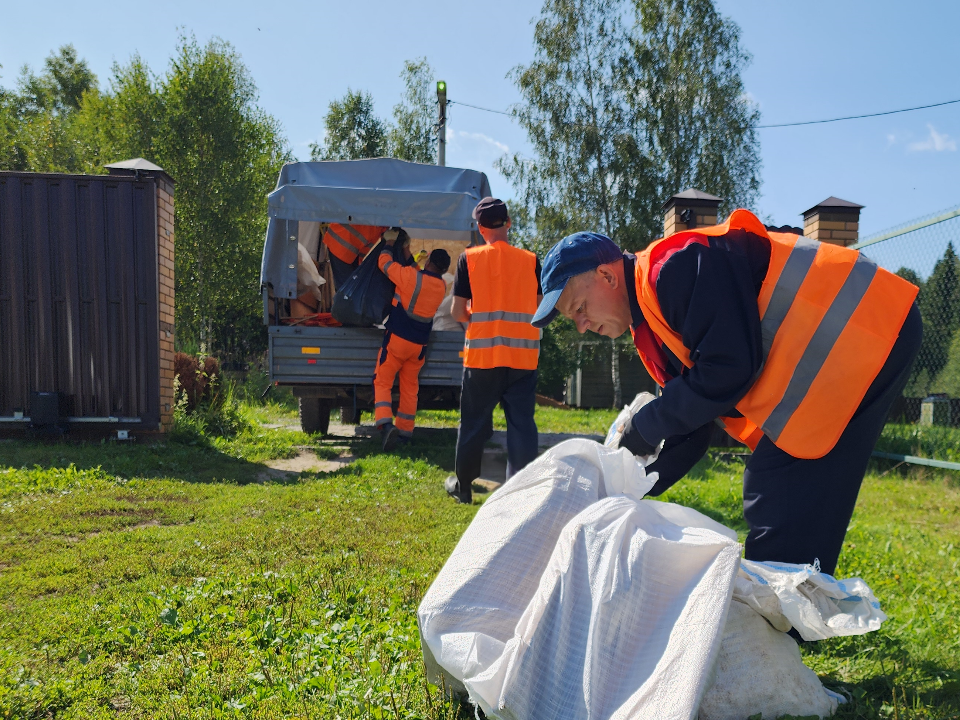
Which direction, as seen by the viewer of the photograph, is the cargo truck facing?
facing away from the viewer

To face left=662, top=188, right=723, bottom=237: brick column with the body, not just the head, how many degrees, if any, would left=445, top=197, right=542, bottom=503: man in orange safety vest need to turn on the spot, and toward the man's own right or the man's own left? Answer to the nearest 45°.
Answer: approximately 45° to the man's own right

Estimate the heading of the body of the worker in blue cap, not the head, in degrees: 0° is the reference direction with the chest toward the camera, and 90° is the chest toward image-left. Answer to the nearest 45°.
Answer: approximately 90°

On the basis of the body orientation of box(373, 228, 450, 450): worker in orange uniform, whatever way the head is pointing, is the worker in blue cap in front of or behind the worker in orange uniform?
behind

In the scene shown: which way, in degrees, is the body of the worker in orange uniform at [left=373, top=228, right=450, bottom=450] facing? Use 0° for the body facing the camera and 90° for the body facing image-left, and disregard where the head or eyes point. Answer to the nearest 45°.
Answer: approximately 135°

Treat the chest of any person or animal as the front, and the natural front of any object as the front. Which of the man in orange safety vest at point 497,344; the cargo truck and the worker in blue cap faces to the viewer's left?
the worker in blue cap

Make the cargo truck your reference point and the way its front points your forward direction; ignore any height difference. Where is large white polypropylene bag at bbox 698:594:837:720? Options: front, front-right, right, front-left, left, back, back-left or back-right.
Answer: back

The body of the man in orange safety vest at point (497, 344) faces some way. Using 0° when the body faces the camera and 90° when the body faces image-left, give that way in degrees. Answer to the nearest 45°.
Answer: approximately 180°
